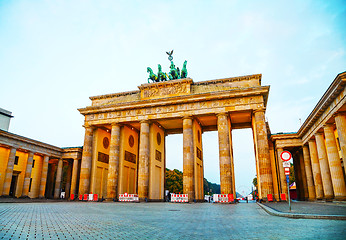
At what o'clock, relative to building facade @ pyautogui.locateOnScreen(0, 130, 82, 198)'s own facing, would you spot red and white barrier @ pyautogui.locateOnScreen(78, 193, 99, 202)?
The red and white barrier is roughly at 10 o'clock from the building facade.

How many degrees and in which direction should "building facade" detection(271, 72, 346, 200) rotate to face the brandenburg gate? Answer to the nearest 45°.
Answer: approximately 45° to its right

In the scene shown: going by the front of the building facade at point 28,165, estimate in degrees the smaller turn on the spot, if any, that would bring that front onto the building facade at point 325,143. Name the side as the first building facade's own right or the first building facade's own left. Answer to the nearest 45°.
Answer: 0° — it already faces it

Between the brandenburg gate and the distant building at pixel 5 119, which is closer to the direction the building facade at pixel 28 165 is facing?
the brandenburg gate

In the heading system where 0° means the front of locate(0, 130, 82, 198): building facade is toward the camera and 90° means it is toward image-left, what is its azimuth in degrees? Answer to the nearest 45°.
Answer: approximately 315°

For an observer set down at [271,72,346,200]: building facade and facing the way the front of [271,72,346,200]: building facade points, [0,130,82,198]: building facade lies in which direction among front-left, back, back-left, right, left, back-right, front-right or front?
front-right

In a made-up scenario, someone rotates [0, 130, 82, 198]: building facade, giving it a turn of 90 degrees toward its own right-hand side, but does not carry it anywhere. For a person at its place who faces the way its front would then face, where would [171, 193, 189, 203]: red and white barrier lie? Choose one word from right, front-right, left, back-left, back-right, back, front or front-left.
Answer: left

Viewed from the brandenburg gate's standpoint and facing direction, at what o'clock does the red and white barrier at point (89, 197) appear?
The red and white barrier is roughly at 2 o'clock from the brandenburg gate.

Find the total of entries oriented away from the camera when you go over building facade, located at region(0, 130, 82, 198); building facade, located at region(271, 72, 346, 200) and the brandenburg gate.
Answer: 0

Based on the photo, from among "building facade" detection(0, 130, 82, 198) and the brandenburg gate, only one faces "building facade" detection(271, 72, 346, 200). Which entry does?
"building facade" detection(0, 130, 82, 198)

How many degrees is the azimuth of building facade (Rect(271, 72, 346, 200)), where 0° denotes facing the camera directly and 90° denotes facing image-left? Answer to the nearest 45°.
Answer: approximately 45°

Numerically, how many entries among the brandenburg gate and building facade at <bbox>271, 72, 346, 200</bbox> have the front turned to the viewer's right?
0

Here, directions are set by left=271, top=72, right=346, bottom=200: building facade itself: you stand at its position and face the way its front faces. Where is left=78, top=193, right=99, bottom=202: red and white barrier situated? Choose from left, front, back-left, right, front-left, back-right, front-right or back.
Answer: front-right
